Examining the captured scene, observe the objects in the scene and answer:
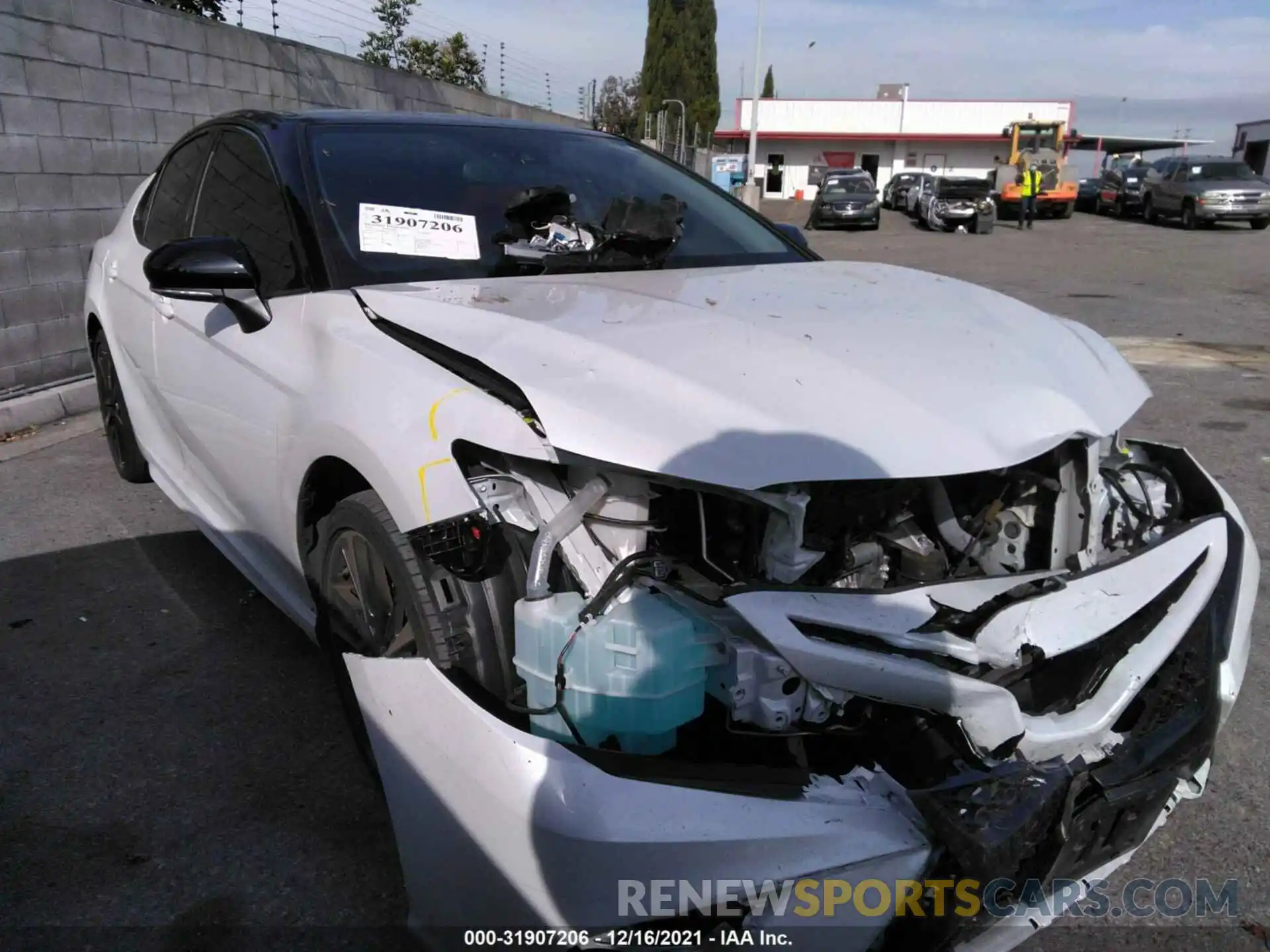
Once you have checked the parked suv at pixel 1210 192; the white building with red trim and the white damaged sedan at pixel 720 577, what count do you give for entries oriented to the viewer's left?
0

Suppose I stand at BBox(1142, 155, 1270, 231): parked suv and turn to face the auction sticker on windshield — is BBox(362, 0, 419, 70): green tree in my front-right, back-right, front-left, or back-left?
front-right

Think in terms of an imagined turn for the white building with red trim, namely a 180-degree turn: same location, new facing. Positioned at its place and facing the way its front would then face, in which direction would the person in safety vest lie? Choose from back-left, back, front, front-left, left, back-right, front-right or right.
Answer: back

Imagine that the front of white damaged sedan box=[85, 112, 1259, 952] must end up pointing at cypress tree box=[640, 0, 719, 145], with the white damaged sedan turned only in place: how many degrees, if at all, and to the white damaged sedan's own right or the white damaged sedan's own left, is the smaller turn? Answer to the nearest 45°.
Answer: approximately 135° to the white damaged sedan's own left

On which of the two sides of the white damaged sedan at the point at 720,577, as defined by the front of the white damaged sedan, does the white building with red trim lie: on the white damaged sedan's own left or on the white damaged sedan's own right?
on the white damaged sedan's own left

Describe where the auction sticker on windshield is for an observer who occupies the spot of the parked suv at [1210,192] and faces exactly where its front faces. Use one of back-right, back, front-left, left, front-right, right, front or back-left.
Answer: front-right

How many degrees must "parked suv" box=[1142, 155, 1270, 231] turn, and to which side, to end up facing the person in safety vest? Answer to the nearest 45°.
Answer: approximately 135° to its right

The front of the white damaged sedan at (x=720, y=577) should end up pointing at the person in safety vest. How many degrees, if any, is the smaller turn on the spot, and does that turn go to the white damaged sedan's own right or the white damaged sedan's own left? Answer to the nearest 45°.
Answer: approximately 135° to the white damaged sedan's own left

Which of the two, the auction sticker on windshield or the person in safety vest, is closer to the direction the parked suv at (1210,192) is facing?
the auction sticker on windshield

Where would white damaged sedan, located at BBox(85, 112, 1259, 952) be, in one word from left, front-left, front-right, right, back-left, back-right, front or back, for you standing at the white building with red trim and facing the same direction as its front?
front

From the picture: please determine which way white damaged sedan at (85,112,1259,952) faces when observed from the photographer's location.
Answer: facing the viewer and to the right of the viewer

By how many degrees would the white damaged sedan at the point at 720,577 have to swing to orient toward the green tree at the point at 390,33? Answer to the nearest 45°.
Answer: approximately 135° to its left

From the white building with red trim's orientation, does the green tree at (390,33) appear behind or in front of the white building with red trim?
in front

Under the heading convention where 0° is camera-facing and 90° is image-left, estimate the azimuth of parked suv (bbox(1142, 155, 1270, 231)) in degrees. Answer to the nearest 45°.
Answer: approximately 315°

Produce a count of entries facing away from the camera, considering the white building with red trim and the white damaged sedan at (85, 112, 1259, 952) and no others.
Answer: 0

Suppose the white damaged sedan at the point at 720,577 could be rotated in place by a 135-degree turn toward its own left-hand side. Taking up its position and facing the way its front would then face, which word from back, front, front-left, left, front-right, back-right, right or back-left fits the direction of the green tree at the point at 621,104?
front

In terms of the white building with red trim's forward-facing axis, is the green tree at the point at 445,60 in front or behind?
in front

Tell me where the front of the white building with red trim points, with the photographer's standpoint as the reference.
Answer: facing the viewer
